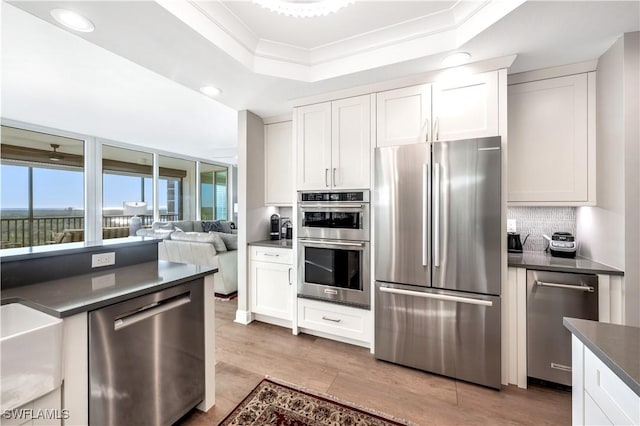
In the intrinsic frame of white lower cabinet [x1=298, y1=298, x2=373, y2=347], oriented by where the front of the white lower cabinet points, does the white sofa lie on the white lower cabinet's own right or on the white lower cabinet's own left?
on the white lower cabinet's own right

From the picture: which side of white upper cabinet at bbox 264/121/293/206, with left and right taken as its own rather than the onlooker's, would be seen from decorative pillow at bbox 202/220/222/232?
right

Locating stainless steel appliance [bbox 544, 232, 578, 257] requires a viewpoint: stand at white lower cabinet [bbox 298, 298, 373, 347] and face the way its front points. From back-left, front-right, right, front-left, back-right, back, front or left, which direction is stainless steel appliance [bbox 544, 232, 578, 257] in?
back-left

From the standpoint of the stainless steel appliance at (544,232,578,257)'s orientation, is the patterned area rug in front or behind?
in front

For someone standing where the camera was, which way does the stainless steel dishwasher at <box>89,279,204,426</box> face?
facing the viewer and to the right of the viewer

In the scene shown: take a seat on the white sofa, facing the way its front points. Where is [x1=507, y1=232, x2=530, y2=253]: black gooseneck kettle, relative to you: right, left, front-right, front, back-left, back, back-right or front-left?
right

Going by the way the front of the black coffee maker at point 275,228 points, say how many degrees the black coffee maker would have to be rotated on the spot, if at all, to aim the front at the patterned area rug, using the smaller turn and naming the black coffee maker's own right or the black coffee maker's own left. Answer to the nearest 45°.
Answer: approximately 45° to the black coffee maker's own left

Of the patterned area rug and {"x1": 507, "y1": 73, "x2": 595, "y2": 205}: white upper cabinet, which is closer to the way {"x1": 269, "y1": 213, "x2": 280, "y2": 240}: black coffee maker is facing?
the patterned area rug
